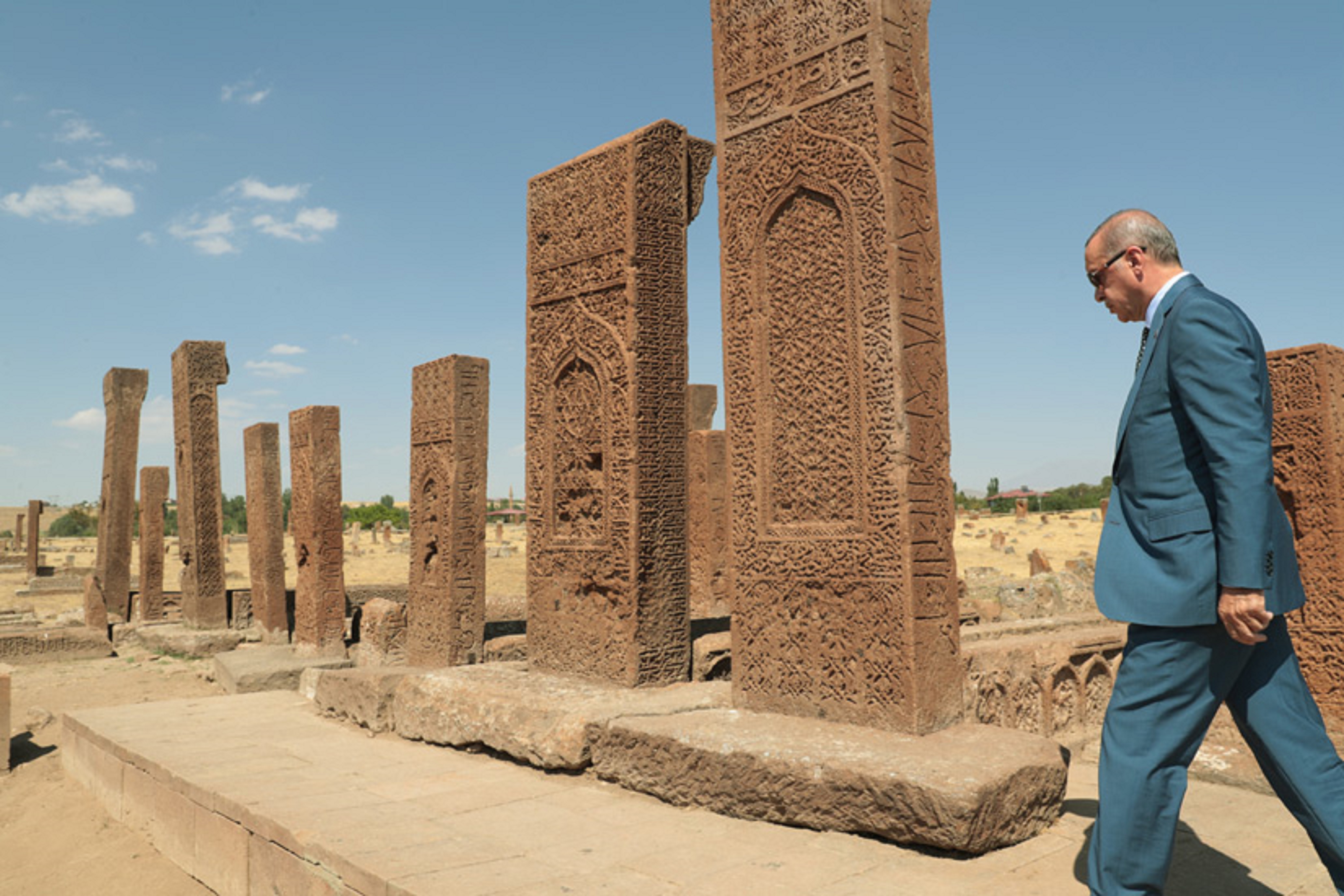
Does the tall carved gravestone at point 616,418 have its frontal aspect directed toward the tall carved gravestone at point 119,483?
no

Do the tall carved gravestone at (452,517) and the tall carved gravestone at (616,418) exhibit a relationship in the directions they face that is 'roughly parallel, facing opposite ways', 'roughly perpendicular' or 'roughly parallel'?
roughly parallel

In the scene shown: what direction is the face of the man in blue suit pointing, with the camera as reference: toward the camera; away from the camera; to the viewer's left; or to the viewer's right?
to the viewer's left

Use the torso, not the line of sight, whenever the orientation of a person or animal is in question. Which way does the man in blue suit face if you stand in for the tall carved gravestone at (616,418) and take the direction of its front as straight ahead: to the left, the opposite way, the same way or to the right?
to the right

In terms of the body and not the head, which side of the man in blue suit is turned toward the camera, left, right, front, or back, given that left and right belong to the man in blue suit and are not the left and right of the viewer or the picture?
left

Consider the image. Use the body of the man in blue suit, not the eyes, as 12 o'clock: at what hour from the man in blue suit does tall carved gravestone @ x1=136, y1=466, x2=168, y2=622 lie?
The tall carved gravestone is roughly at 1 o'clock from the man in blue suit.

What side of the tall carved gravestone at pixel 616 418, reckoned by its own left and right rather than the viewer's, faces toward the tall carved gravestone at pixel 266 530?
right

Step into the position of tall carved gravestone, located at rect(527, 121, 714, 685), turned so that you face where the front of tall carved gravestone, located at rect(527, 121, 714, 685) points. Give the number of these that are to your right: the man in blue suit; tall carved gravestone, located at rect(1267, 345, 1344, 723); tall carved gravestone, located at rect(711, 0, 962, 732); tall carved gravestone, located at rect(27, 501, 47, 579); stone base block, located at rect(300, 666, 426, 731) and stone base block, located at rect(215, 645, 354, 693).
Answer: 3

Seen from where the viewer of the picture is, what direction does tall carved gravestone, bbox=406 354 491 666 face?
facing the viewer and to the left of the viewer

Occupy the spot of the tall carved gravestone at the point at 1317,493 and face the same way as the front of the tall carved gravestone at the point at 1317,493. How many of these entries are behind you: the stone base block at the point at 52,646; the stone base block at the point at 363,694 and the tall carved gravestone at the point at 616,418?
0

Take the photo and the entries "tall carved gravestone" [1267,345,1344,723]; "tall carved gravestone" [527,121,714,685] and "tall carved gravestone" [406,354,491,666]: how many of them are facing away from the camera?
0

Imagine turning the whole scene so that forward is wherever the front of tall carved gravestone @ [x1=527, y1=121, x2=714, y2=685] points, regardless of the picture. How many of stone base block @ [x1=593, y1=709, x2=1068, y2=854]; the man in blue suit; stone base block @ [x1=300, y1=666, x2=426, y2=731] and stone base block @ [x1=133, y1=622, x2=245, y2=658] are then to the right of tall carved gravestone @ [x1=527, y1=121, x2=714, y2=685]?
2

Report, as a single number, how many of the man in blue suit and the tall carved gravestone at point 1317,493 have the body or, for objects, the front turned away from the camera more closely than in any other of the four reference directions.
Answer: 0

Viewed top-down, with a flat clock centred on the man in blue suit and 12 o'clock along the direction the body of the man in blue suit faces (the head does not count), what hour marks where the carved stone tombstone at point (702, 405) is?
The carved stone tombstone is roughly at 2 o'clock from the man in blue suit.

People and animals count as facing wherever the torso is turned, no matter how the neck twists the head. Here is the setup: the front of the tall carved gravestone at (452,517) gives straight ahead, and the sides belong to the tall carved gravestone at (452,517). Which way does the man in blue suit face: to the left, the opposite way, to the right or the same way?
to the right

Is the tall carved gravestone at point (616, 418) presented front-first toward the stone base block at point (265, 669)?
no

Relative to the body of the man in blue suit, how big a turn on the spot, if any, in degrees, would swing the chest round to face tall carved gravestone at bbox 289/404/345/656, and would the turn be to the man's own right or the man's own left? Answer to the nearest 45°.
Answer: approximately 45° to the man's own right
